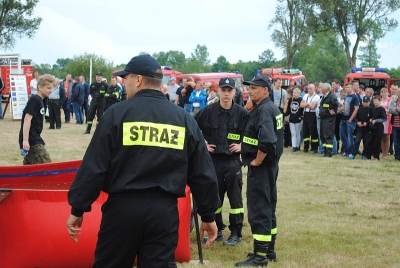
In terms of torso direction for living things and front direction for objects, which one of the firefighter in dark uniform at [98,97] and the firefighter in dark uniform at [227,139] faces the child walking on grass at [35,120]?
the firefighter in dark uniform at [98,97]

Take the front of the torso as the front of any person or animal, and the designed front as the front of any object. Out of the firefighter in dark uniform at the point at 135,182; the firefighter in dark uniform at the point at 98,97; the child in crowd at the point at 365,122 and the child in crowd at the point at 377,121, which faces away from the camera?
the firefighter in dark uniform at the point at 135,182

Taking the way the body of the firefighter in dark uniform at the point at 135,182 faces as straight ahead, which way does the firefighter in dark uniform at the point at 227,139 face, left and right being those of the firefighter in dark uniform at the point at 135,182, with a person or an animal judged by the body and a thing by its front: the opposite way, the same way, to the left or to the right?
the opposite way

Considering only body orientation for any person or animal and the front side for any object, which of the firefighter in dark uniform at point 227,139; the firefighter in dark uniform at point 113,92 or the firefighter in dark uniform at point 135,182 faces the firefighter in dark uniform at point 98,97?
the firefighter in dark uniform at point 135,182

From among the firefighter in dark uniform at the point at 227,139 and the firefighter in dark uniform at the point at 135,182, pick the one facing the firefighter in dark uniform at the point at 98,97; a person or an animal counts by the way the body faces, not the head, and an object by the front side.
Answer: the firefighter in dark uniform at the point at 135,182

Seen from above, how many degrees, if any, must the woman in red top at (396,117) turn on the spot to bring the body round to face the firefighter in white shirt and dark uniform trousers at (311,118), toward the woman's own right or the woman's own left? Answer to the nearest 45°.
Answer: approximately 45° to the woman's own right

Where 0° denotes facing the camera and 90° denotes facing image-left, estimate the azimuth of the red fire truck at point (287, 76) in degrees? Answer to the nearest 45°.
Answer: approximately 315°

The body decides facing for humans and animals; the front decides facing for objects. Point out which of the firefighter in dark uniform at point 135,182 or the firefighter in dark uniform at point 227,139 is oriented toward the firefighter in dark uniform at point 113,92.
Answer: the firefighter in dark uniform at point 135,182

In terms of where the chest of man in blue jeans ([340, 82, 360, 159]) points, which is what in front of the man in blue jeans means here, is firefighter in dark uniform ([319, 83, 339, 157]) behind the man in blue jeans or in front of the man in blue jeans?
in front

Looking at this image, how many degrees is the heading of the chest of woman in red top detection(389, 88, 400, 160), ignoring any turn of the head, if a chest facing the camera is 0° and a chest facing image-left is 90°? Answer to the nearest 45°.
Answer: approximately 45°

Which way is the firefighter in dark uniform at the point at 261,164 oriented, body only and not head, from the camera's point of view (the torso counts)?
to the viewer's left

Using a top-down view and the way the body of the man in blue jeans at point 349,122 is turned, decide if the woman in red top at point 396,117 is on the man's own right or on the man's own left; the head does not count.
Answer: on the man's own left
